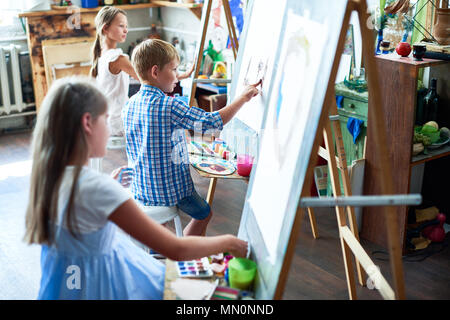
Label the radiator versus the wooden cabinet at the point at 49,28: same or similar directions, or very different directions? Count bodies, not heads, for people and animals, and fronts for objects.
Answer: same or similar directions

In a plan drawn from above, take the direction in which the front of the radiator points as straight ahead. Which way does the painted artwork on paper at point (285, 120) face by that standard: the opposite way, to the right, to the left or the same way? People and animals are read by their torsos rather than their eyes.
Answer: to the right

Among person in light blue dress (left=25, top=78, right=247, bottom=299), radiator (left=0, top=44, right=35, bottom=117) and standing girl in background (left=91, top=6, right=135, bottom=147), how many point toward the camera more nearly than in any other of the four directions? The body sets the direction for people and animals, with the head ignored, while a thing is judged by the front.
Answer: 1

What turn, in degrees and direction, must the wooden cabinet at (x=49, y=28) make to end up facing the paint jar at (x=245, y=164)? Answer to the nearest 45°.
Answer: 0° — it already faces it

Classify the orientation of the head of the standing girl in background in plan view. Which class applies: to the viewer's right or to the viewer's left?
to the viewer's right

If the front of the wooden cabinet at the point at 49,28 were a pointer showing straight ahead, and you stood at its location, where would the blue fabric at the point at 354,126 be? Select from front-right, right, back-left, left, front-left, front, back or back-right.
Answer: front-left

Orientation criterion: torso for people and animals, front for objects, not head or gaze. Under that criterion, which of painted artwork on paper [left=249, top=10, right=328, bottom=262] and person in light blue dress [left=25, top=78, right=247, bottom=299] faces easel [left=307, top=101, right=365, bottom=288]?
the person in light blue dress

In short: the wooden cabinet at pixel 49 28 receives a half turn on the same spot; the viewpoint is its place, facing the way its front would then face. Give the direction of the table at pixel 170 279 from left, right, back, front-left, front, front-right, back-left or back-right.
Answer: back

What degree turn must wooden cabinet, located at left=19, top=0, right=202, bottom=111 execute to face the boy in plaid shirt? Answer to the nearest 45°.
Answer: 0° — it already faces them

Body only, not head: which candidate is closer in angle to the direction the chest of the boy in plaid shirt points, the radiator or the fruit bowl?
the fruit bowl

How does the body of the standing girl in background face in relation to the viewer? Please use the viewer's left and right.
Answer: facing to the right of the viewer

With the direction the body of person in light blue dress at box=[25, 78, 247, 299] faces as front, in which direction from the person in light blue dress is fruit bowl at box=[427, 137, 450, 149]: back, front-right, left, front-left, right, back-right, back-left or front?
front

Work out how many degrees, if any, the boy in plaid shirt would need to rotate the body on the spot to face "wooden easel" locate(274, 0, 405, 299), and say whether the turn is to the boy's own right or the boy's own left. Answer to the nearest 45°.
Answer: approximately 90° to the boy's own right

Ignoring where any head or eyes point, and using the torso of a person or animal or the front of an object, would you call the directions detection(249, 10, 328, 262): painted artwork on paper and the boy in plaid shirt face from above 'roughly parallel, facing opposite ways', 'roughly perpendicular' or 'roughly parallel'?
roughly parallel, facing opposite ways

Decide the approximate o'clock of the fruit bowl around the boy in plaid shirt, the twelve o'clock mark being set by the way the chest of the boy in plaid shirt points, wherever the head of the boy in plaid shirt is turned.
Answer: The fruit bowl is roughly at 1 o'clock from the boy in plaid shirt.

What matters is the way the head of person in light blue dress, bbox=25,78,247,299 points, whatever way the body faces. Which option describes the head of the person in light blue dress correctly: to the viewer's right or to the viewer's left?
to the viewer's right

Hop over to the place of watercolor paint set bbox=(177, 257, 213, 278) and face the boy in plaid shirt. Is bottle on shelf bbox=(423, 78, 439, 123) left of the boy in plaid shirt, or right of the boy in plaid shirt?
right
